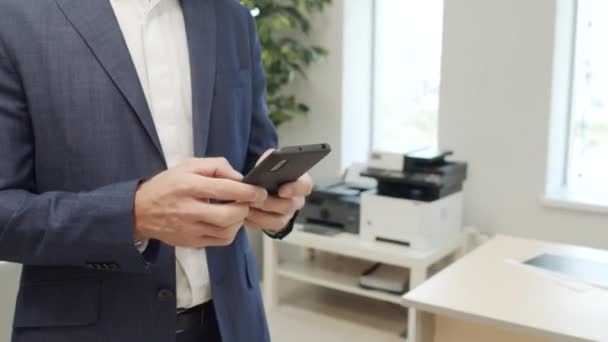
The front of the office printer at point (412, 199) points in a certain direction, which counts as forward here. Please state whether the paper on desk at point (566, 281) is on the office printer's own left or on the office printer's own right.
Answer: on the office printer's own left

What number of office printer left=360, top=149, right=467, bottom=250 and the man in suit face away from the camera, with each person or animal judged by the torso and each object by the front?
0

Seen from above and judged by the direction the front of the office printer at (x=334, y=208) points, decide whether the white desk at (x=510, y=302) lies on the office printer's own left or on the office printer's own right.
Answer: on the office printer's own left

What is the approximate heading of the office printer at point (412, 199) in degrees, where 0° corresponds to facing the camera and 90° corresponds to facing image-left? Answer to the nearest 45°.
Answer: approximately 45°

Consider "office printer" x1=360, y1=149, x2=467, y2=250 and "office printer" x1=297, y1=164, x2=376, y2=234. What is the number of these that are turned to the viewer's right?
0

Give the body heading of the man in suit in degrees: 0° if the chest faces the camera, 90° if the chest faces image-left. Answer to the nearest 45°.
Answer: approximately 315°

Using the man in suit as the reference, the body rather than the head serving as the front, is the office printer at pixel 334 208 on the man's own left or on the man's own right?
on the man's own left

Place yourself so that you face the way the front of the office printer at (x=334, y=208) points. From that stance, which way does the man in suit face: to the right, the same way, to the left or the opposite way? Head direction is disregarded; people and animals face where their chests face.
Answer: to the left

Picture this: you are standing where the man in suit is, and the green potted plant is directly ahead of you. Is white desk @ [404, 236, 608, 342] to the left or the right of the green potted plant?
right

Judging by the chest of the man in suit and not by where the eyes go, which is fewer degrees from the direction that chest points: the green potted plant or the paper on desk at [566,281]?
the paper on desk
